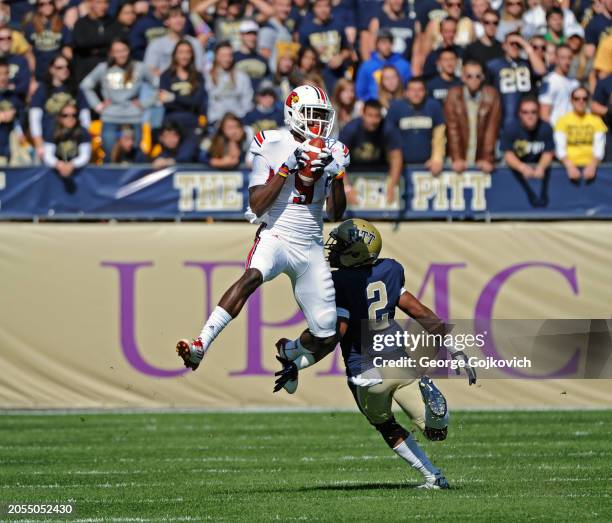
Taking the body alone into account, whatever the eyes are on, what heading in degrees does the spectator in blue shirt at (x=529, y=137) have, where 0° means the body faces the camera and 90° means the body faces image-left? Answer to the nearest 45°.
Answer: approximately 0°

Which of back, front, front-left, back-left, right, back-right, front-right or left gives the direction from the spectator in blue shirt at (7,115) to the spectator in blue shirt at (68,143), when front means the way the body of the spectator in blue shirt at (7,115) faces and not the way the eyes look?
front-left
